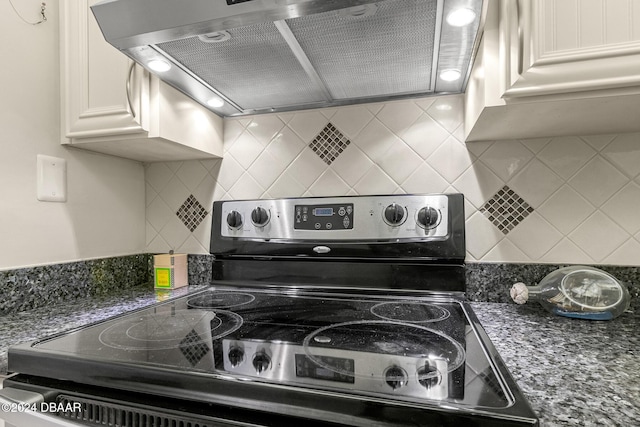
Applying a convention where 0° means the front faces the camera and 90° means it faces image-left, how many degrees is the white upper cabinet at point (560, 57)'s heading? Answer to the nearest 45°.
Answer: approximately 0°

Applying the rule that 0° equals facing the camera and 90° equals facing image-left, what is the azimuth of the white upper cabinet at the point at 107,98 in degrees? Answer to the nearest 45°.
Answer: approximately 45°

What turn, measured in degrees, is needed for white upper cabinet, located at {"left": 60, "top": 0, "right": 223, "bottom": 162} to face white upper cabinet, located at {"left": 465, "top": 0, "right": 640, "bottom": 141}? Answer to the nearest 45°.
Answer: approximately 90° to its left

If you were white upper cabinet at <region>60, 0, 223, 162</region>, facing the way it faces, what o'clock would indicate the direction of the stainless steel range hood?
The stainless steel range hood is roughly at 9 o'clock from the white upper cabinet.

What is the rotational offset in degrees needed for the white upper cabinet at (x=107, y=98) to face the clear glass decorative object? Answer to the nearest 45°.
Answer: approximately 90° to its left

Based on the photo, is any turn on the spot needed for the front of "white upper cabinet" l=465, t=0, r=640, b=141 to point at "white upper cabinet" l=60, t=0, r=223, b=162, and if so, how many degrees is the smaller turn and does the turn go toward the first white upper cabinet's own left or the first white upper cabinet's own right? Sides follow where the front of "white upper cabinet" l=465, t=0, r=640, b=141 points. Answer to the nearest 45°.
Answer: approximately 90° to the first white upper cabinet's own right
